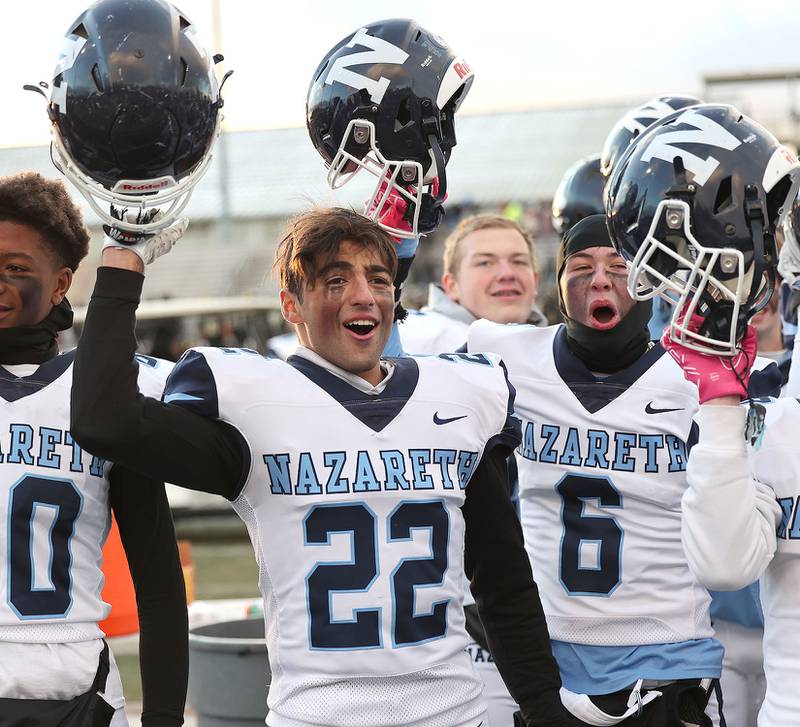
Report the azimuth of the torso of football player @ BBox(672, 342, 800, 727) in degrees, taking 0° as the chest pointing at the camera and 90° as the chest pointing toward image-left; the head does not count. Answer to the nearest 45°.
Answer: approximately 0°

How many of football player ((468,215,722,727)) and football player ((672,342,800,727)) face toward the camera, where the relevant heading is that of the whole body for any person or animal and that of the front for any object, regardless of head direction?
2

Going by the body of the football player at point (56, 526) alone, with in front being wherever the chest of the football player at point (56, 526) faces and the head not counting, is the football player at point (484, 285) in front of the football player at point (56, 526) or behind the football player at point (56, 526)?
behind

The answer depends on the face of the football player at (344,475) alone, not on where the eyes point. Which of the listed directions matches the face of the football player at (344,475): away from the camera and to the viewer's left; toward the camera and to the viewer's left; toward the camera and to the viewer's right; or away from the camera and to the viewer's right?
toward the camera and to the viewer's right

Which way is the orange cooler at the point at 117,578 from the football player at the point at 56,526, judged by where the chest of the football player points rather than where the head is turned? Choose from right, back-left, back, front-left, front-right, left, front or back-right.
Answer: back

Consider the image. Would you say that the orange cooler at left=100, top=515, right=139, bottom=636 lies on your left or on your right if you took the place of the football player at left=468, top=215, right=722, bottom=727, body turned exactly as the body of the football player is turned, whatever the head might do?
on your right

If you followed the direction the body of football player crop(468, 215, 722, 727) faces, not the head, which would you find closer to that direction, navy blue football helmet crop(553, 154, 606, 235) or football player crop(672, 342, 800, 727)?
the football player
